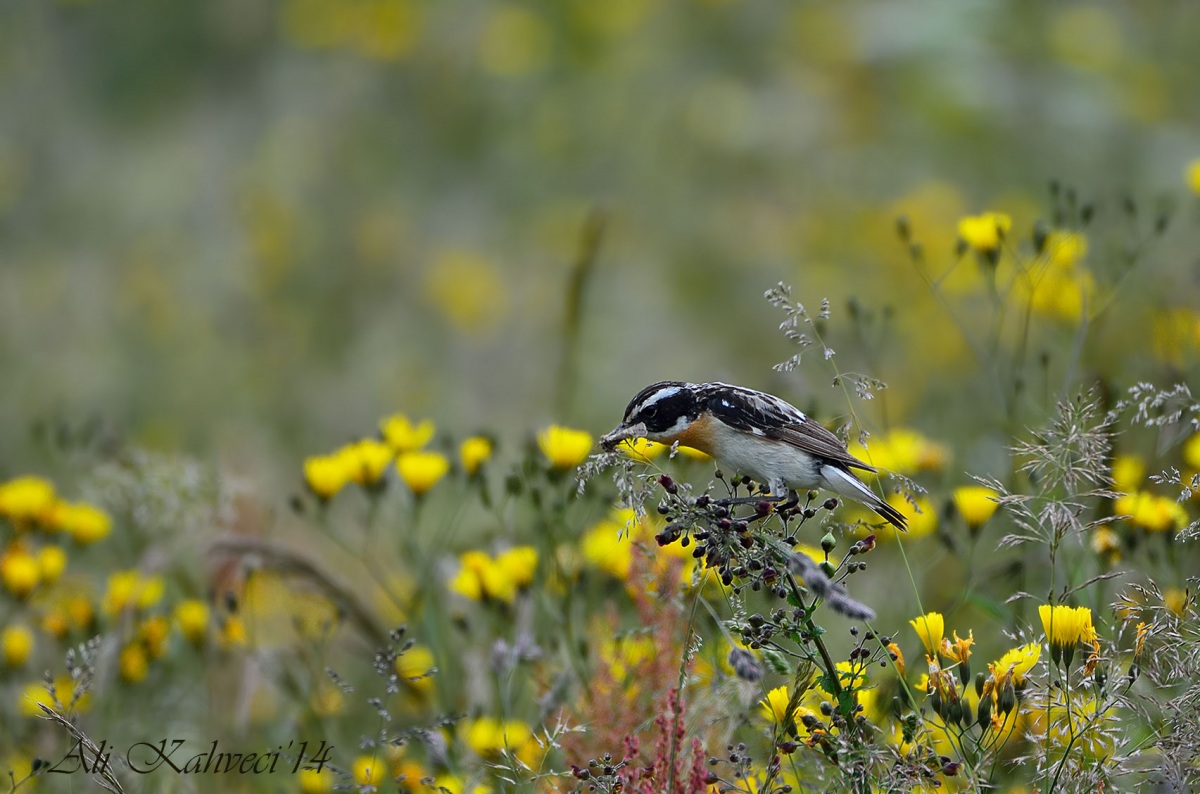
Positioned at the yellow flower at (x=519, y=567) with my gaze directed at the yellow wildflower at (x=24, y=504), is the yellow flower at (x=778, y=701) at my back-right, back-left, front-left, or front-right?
back-left

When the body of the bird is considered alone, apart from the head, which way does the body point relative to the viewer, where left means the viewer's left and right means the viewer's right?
facing to the left of the viewer

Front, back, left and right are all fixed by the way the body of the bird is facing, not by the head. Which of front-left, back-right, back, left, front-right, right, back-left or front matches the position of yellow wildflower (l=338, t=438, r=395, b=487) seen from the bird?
front-right

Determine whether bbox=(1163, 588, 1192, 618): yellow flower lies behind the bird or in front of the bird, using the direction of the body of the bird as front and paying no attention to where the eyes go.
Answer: behind

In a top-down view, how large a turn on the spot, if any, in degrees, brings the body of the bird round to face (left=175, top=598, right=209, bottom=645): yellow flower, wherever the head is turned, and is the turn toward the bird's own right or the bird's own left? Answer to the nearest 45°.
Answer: approximately 45° to the bird's own right

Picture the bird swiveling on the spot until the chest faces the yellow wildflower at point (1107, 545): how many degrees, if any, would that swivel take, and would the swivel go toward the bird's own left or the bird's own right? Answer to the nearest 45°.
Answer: approximately 135° to the bird's own right

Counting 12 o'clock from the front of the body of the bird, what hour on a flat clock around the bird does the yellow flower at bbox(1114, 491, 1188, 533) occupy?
The yellow flower is roughly at 5 o'clock from the bird.

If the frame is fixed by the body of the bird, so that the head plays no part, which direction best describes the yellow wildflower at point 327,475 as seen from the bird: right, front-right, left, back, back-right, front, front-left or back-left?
front-right
